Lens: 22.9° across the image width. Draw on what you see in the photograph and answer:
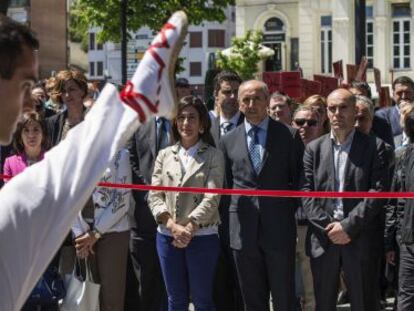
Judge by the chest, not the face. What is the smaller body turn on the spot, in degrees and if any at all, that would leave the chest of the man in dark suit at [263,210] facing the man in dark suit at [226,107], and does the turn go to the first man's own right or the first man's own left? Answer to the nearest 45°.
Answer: approximately 180°

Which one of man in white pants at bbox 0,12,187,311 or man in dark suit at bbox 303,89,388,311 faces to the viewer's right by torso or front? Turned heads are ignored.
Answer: the man in white pants

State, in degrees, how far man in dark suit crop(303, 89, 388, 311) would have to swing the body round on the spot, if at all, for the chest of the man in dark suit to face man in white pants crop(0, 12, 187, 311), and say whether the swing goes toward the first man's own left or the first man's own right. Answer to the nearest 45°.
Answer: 0° — they already face them

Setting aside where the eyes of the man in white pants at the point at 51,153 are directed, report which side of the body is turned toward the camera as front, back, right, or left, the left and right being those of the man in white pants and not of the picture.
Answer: right

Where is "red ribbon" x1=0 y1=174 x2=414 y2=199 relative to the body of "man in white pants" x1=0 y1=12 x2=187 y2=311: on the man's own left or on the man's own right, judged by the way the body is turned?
on the man's own left

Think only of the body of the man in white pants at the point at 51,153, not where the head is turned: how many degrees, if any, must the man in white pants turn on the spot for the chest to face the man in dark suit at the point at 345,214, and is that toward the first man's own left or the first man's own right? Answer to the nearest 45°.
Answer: approximately 45° to the first man's own left

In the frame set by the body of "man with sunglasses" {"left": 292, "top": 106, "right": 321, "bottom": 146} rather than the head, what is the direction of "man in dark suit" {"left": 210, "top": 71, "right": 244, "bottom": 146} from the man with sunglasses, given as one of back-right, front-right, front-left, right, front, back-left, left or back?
front-right

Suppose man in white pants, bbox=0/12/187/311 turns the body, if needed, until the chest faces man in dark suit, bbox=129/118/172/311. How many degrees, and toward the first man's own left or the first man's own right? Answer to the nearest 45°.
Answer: approximately 90° to the first man's own left
